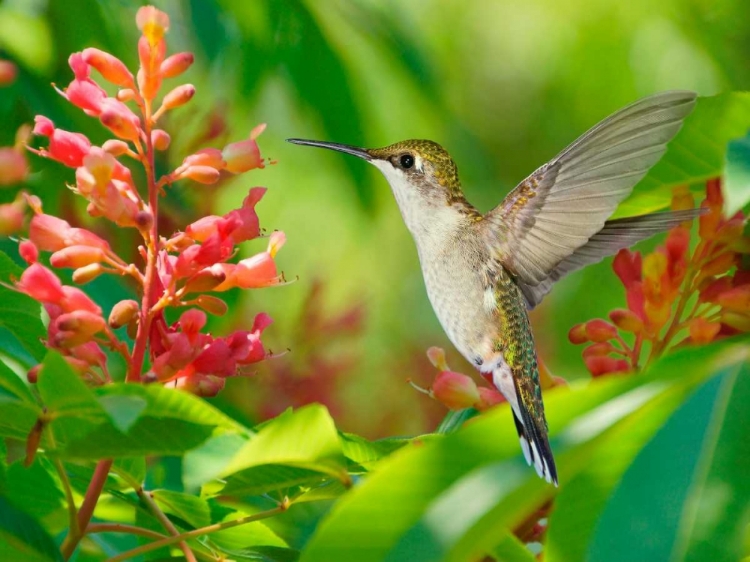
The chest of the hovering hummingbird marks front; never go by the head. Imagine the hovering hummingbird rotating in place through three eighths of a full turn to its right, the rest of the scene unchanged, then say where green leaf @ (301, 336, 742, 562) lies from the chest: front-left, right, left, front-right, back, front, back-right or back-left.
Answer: back-right

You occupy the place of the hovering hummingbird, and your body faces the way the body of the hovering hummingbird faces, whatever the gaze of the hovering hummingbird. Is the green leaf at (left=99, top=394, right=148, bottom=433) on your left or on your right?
on your left

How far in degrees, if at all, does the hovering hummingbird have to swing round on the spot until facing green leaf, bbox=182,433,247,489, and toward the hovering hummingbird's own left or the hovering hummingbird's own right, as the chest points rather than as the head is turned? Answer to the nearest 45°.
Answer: approximately 45° to the hovering hummingbird's own left

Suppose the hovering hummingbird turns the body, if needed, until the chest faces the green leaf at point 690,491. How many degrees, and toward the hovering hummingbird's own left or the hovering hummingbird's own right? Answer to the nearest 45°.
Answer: approximately 90° to the hovering hummingbird's own left

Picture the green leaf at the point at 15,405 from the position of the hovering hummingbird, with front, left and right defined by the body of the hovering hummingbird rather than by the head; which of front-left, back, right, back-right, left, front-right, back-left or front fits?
front-left

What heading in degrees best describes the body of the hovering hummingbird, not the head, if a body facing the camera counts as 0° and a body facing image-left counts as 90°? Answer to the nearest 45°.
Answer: approximately 90°

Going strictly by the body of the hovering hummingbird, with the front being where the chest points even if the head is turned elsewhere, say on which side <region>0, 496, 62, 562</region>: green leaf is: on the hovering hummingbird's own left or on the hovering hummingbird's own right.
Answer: on the hovering hummingbird's own left

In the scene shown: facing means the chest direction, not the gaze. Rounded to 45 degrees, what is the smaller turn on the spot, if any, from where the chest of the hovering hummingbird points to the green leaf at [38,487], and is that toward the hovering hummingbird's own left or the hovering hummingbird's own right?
approximately 45° to the hovering hummingbird's own left
